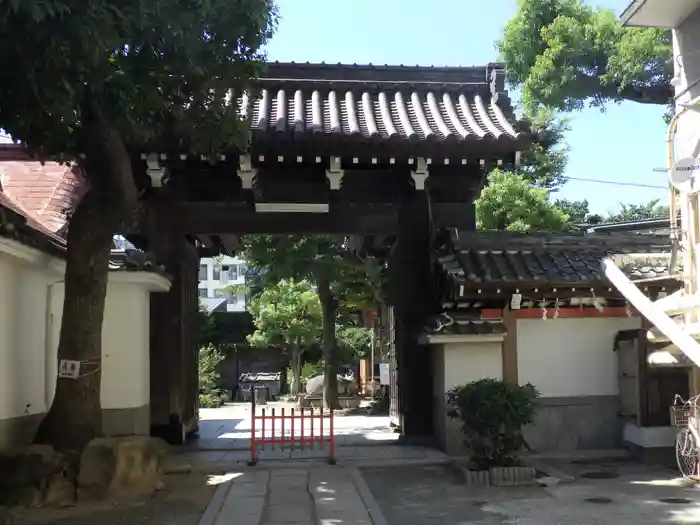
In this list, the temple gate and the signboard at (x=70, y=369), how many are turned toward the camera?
2

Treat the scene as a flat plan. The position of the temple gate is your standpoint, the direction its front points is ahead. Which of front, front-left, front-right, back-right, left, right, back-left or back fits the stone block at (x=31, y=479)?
front-right

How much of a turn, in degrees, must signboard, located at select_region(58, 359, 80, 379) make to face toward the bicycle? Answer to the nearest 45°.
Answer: approximately 90° to its left

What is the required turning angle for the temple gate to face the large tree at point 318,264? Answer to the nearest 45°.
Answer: approximately 180°

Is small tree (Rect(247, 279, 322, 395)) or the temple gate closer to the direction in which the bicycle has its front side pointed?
the temple gate

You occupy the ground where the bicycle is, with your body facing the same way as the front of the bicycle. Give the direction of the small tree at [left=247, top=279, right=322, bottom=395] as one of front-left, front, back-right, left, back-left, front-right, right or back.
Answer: right

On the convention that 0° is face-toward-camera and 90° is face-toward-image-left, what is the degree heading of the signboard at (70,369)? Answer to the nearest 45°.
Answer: approximately 0°

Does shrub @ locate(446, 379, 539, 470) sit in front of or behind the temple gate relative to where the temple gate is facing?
in front

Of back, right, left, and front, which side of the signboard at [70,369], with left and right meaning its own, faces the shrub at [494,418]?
left

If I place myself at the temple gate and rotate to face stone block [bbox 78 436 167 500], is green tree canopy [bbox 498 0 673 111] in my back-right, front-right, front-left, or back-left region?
back-left

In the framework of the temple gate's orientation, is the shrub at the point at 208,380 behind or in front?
behind
